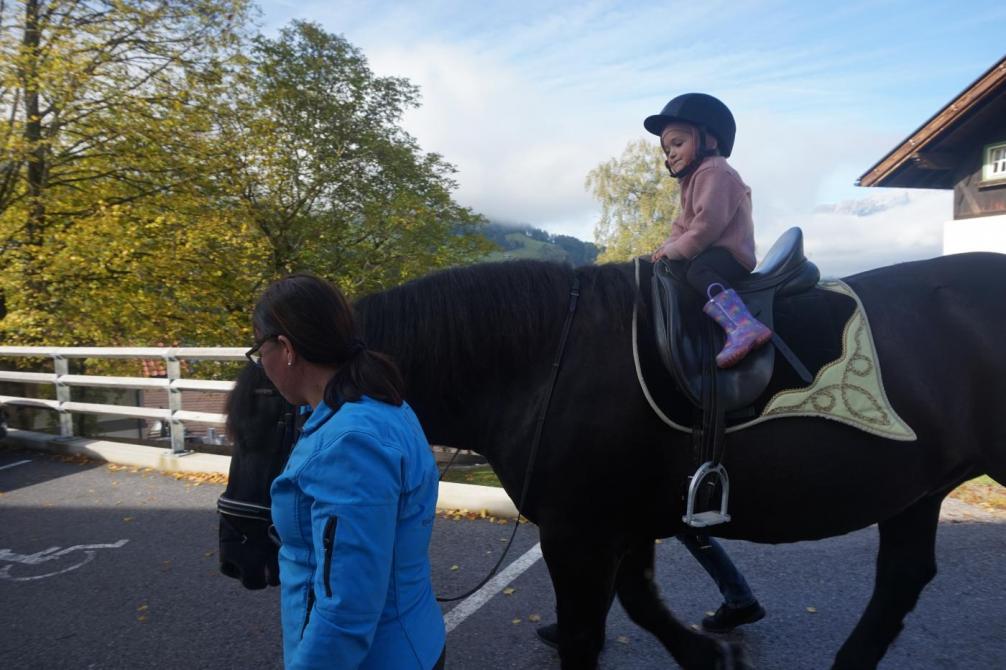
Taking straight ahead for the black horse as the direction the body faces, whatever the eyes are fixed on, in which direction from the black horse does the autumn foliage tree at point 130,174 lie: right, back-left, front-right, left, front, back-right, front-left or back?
front-right

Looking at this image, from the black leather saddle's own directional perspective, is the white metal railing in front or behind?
in front

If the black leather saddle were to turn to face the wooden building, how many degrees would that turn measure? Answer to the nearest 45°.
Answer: approximately 90° to its right

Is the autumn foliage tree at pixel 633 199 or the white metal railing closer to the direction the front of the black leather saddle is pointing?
the white metal railing

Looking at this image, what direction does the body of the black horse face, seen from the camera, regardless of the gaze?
to the viewer's left

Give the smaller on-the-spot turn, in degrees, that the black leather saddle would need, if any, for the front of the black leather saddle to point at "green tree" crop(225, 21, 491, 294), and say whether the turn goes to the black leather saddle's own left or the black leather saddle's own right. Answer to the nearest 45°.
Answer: approximately 45° to the black leather saddle's own right

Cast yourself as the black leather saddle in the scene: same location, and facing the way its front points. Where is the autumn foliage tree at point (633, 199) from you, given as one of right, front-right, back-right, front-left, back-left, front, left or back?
right

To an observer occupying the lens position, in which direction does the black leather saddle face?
facing to the left of the viewer
